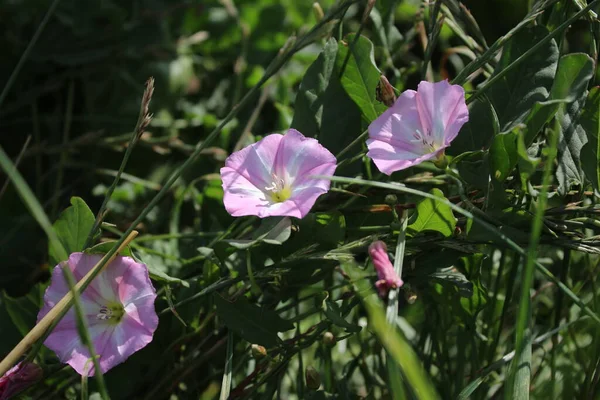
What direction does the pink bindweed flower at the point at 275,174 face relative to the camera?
toward the camera
